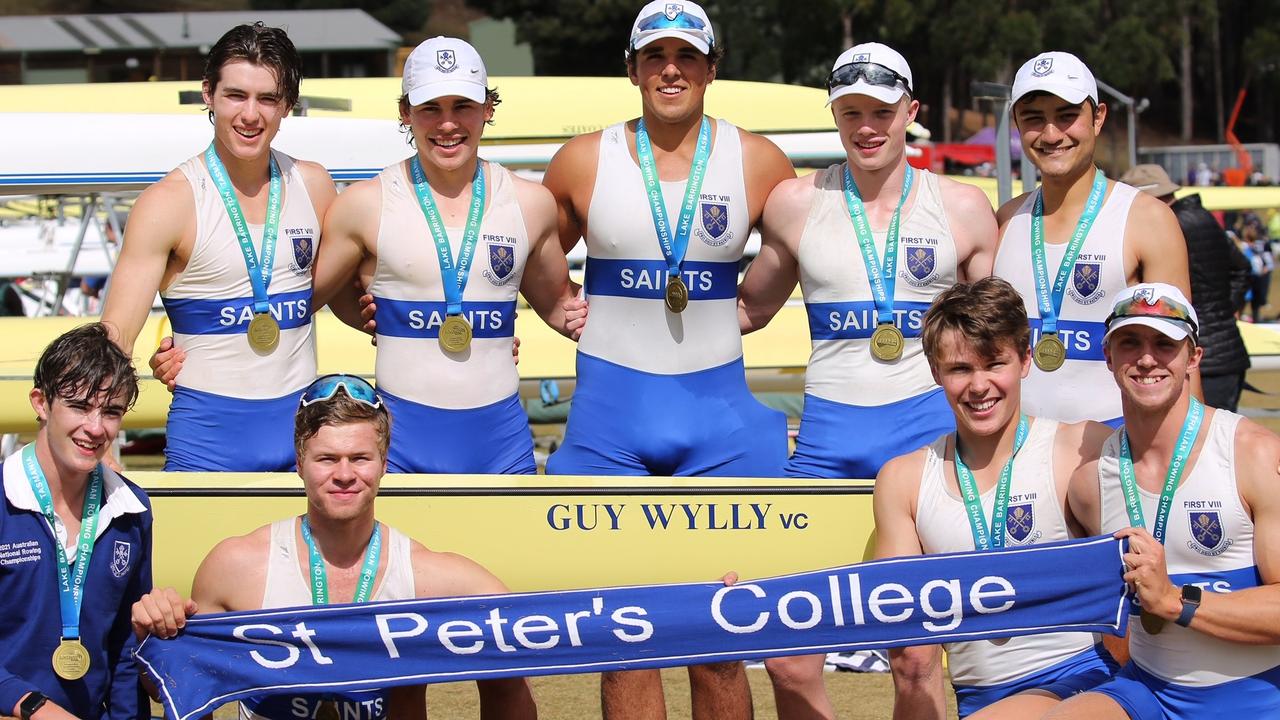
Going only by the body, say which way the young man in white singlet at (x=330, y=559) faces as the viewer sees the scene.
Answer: toward the camera

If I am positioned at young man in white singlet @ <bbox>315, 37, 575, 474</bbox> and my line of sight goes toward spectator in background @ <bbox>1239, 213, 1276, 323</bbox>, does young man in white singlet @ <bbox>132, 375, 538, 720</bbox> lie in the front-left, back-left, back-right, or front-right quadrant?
back-right

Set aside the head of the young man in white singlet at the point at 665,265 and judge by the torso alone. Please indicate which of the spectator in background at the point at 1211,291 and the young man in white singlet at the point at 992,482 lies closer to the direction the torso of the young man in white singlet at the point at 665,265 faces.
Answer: the young man in white singlet

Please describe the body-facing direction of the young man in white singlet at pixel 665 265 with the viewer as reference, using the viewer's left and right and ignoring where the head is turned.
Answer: facing the viewer

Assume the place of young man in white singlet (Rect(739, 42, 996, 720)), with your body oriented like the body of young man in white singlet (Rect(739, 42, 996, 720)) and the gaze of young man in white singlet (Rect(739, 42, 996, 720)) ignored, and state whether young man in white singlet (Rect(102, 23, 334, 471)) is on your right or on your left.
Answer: on your right

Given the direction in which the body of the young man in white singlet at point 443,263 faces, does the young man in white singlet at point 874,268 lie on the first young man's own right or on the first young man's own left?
on the first young man's own left
